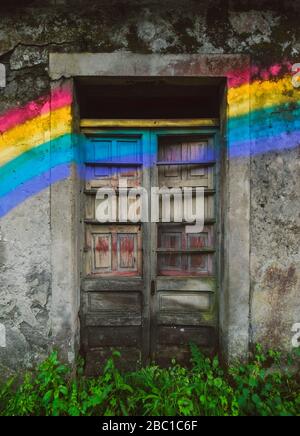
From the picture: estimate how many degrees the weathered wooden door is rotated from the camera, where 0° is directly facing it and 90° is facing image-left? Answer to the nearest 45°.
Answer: approximately 0°
